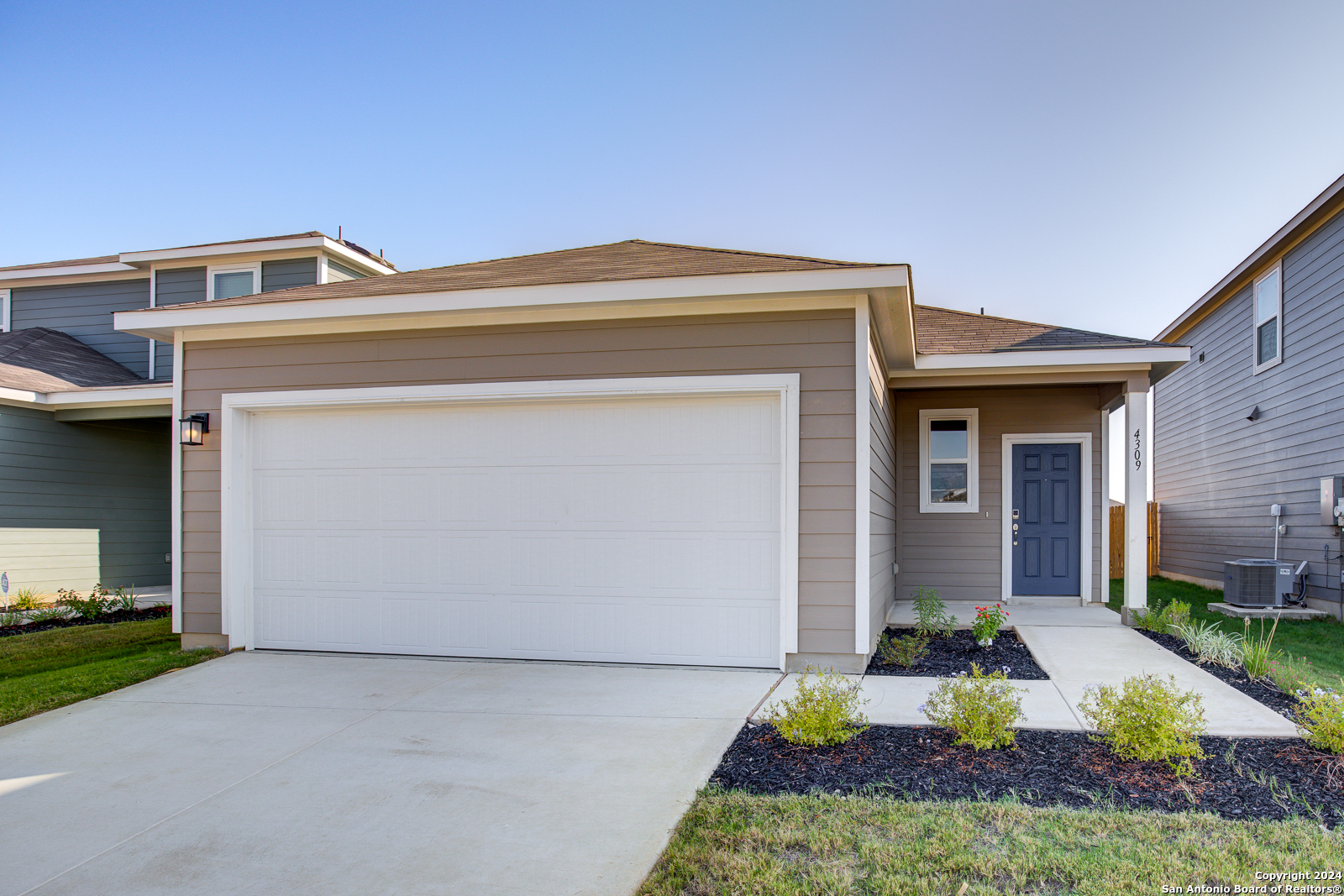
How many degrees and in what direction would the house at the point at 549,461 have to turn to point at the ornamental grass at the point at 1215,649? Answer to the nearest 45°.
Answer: approximately 90° to its left

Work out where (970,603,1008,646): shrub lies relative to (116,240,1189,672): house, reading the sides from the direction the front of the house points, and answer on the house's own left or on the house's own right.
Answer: on the house's own left

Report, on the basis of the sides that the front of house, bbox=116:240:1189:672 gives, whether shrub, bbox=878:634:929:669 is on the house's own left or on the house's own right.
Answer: on the house's own left

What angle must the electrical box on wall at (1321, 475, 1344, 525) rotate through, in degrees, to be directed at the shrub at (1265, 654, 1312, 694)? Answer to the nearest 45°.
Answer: approximately 45° to its left

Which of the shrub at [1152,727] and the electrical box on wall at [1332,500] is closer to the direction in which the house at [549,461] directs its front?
the shrub

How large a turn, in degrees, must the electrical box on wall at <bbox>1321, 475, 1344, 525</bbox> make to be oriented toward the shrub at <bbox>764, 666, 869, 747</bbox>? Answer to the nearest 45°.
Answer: approximately 45° to its left

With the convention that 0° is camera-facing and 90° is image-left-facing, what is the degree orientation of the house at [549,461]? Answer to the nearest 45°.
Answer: approximately 0°

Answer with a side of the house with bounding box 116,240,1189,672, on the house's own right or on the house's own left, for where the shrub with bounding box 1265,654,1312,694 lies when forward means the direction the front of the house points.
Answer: on the house's own left
